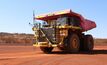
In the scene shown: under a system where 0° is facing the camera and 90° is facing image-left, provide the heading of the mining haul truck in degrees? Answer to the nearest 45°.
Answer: approximately 45°
